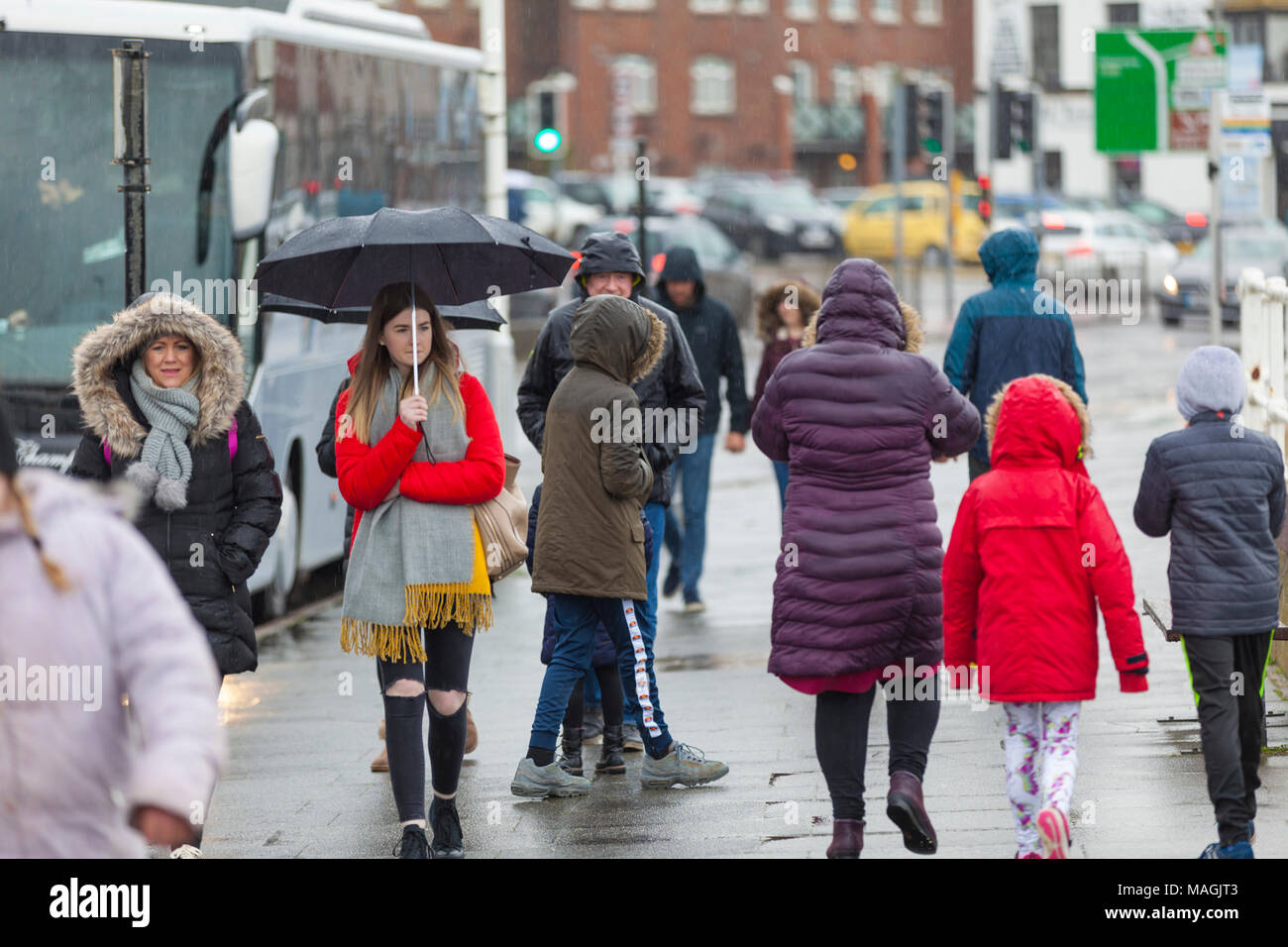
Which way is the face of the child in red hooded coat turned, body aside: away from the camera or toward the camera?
away from the camera

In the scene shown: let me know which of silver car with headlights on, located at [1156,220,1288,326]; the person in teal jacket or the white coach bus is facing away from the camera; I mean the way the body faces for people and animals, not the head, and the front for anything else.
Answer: the person in teal jacket

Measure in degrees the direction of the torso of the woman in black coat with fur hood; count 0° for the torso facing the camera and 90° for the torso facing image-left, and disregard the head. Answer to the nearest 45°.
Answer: approximately 0°

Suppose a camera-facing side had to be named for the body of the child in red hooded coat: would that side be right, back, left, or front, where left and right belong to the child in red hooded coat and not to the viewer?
back

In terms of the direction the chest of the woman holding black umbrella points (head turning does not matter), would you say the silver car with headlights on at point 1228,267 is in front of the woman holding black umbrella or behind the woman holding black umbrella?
behind

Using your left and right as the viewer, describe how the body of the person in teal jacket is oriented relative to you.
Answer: facing away from the viewer

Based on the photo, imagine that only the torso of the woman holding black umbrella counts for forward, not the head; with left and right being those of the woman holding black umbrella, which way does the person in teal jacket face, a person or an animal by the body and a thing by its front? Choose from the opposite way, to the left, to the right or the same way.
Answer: the opposite way
